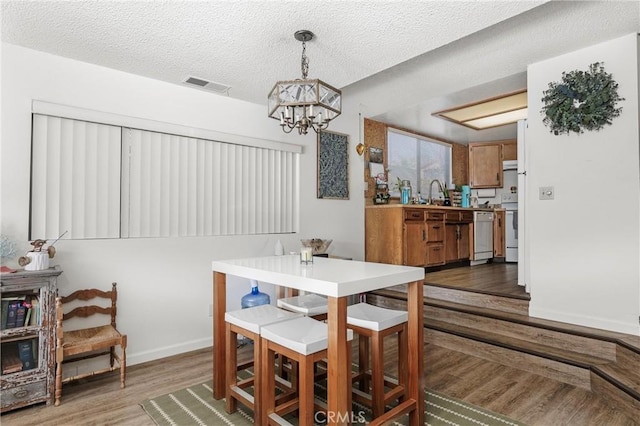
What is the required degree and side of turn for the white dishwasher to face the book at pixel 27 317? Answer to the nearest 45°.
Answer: approximately 90° to its right

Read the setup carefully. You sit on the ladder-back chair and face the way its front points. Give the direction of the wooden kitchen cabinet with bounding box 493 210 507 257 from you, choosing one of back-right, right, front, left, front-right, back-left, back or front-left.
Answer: front-left

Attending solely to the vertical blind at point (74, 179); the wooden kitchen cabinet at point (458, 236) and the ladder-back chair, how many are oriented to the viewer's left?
0

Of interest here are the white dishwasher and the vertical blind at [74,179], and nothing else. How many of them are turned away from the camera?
0

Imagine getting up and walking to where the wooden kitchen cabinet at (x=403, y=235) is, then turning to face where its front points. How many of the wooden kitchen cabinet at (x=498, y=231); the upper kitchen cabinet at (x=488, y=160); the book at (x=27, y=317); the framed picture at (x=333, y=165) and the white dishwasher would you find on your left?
3

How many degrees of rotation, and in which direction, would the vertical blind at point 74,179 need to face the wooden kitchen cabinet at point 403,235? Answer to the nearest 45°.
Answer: approximately 45° to its left

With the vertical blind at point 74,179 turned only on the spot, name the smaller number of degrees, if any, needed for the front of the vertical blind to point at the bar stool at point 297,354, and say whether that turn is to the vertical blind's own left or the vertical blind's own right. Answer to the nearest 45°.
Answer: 0° — it already faces it

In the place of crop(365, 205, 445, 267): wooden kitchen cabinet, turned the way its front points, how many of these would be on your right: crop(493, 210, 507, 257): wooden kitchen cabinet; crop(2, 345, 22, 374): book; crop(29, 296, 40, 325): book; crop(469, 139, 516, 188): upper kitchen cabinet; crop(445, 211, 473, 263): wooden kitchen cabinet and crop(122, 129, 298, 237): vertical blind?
3

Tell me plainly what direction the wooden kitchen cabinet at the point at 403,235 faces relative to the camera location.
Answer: facing the viewer and to the right of the viewer

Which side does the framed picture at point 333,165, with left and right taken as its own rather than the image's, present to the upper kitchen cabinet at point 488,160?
left

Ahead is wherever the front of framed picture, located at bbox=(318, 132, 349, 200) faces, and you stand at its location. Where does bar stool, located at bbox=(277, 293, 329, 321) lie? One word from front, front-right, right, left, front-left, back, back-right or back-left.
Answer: front-right
